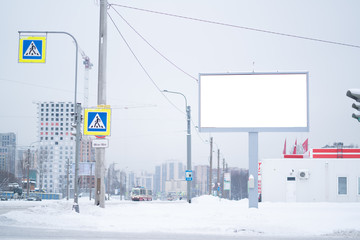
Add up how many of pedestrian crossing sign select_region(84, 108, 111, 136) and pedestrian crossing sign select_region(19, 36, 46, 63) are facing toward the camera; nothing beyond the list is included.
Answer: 2

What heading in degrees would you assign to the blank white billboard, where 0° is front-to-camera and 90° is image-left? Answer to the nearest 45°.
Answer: approximately 0°

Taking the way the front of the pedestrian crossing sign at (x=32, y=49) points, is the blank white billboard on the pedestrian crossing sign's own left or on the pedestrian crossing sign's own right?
on the pedestrian crossing sign's own left

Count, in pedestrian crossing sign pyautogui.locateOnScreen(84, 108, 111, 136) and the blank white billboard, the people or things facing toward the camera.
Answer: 2

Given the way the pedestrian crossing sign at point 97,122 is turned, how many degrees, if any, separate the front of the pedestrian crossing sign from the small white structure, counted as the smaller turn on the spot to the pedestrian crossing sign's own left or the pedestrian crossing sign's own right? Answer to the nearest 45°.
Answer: approximately 135° to the pedestrian crossing sign's own left

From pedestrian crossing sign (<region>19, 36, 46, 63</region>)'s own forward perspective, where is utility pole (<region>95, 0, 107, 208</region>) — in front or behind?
behind
